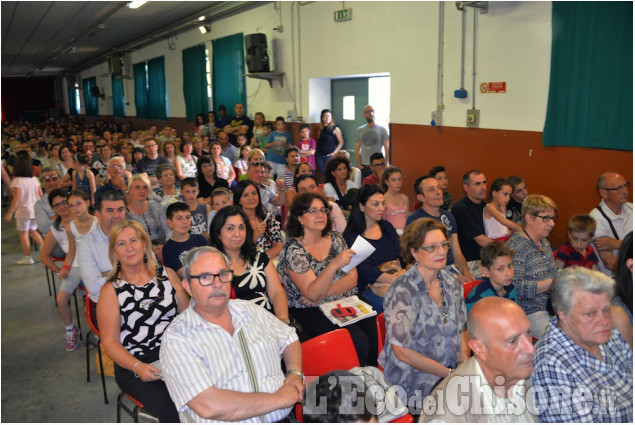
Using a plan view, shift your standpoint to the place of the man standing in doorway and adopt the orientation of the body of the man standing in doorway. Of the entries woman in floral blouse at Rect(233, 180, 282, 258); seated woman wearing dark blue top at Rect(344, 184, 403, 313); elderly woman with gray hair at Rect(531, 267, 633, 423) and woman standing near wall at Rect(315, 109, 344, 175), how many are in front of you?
3

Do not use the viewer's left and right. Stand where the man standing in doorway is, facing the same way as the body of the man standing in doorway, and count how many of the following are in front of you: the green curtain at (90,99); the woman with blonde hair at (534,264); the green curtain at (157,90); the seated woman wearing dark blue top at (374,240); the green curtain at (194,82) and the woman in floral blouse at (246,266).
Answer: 3

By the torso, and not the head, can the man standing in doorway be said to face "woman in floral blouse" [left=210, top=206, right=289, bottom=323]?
yes

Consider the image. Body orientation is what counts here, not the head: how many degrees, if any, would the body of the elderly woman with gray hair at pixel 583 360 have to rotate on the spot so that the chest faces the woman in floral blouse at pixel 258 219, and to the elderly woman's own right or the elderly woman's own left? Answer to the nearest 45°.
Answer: approximately 180°

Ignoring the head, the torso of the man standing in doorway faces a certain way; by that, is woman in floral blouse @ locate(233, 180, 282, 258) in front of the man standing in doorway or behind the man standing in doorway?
in front

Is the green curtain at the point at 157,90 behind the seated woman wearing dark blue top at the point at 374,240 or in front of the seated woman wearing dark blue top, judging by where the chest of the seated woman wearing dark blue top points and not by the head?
behind

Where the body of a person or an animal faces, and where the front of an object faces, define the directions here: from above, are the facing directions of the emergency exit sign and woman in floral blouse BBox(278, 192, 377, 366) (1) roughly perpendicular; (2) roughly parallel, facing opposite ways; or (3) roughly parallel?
roughly perpendicular

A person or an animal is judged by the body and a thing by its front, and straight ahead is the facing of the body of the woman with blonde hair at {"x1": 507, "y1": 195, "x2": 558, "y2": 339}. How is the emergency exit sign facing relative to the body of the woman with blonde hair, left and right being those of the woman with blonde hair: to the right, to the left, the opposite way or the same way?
to the right

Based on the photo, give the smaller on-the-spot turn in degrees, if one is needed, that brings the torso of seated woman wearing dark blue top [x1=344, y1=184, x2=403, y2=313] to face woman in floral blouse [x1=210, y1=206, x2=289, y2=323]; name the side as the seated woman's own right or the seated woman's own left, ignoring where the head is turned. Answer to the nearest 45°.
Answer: approximately 90° to the seated woman's own right

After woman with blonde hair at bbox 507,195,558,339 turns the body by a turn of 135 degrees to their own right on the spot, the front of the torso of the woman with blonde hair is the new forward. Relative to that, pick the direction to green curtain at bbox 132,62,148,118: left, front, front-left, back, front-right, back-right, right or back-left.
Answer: front-right

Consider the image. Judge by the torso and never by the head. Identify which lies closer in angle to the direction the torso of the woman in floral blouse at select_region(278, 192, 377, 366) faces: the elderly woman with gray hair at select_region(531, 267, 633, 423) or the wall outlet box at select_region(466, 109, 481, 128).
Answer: the elderly woman with gray hair

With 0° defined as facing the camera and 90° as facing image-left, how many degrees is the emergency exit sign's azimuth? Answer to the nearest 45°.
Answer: approximately 45°

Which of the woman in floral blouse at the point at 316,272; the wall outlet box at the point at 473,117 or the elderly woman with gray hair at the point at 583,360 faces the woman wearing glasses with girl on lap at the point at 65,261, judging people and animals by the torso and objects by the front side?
the wall outlet box
